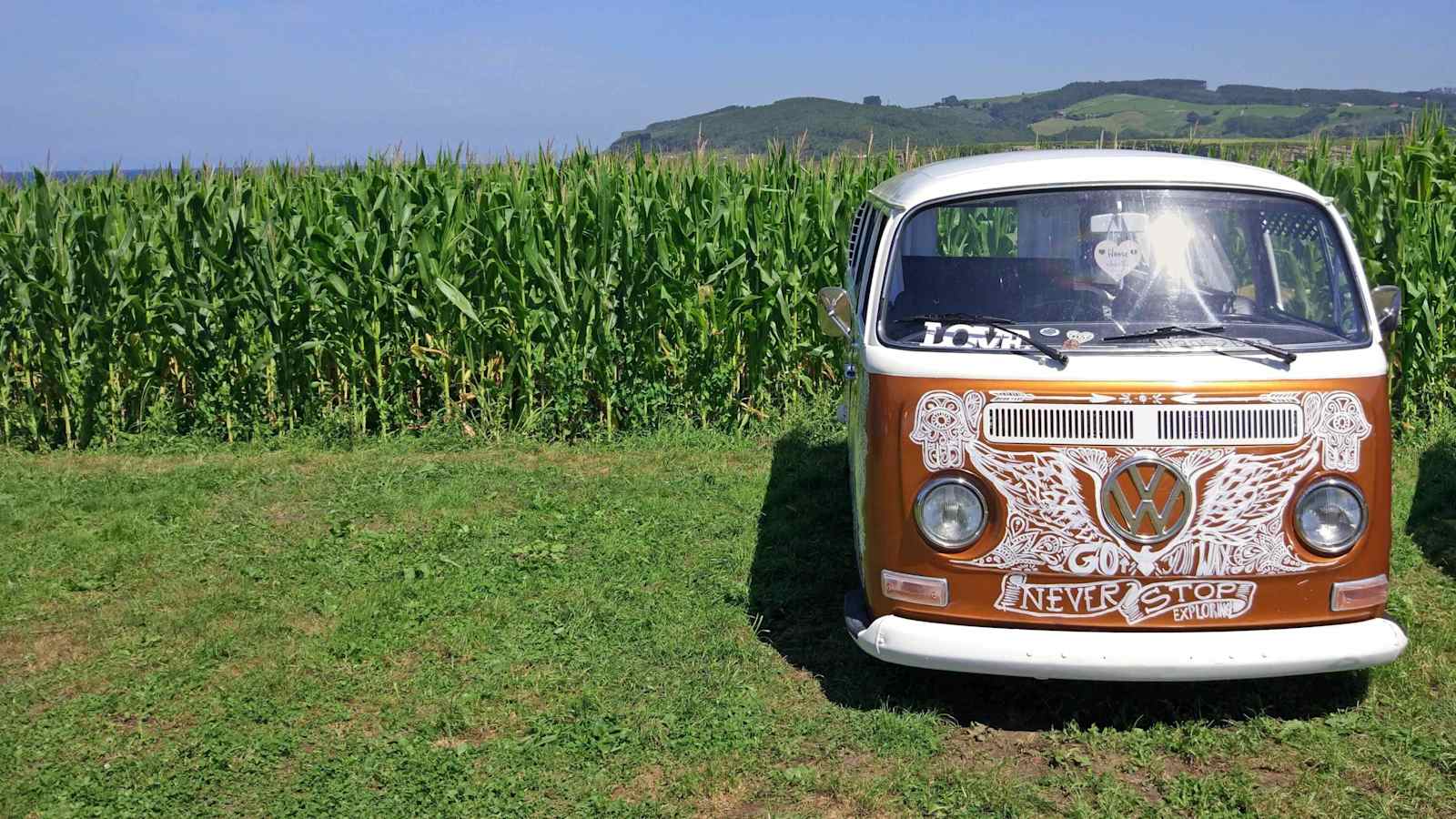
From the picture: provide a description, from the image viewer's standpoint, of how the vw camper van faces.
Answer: facing the viewer
